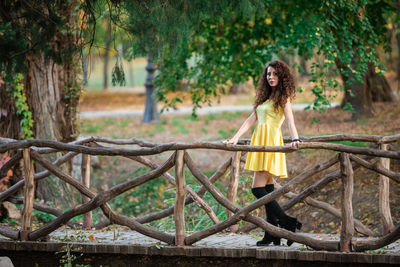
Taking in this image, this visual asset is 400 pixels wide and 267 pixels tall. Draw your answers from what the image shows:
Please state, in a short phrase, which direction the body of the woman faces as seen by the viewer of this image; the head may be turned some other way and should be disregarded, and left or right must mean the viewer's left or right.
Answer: facing the viewer and to the left of the viewer

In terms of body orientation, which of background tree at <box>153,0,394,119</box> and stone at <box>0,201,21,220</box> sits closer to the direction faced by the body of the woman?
the stone

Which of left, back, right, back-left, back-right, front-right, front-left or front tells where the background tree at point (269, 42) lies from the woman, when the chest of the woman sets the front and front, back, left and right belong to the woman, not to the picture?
back-right

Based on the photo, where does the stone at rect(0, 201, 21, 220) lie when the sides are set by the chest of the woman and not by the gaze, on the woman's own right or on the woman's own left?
on the woman's own right

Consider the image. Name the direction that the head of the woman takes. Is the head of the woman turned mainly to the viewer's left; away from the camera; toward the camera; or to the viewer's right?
toward the camera

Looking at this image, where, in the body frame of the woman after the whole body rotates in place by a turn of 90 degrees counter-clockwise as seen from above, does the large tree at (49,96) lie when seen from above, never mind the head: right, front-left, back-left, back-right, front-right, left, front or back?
back
